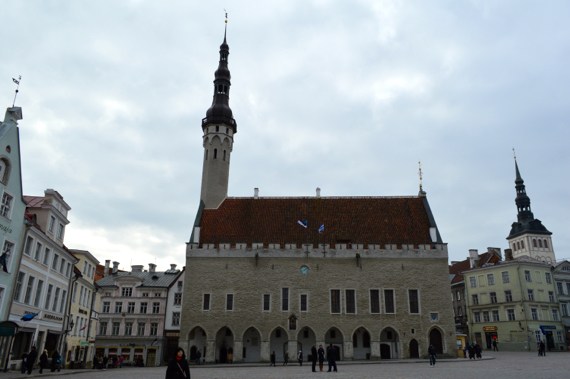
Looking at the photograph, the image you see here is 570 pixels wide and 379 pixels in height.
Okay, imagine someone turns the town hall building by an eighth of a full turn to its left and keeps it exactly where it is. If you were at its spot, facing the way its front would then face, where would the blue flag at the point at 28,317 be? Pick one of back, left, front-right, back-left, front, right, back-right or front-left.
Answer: right

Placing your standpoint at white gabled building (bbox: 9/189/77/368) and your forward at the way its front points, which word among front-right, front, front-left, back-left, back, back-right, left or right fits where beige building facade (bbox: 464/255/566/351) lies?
front-left

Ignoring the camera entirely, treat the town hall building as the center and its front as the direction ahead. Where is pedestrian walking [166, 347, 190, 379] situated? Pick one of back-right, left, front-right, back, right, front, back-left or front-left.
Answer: front

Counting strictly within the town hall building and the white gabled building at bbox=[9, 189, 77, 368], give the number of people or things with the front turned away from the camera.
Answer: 0

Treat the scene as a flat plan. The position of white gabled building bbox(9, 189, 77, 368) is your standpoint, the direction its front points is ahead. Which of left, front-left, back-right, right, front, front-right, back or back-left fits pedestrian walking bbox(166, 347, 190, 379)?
front-right

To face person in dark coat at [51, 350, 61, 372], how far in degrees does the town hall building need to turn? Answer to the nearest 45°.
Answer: approximately 45° to its right

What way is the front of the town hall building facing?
toward the camera

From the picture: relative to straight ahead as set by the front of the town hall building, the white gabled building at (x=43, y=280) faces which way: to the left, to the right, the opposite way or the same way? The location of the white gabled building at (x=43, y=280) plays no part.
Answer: to the left

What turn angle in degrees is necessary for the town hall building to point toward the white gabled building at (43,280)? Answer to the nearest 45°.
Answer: approximately 45° to its right

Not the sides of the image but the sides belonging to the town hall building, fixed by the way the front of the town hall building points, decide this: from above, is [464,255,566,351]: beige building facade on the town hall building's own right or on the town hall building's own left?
on the town hall building's own left
